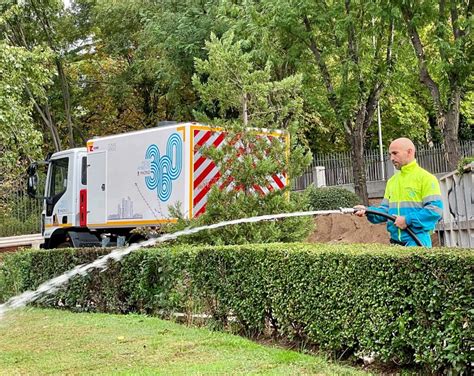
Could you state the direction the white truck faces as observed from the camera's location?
facing away from the viewer and to the left of the viewer

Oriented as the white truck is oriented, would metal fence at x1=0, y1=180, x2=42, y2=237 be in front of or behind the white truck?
in front

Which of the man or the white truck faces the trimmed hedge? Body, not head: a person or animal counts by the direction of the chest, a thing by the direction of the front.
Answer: the man

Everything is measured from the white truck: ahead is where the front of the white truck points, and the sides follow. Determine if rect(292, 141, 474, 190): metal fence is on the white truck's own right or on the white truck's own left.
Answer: on the white truck's own right

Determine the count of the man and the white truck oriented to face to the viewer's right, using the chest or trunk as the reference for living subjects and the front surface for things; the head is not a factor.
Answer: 0

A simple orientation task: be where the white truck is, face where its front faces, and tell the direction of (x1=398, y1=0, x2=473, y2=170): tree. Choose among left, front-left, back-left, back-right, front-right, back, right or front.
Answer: back-right

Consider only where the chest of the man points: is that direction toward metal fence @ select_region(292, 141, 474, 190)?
no

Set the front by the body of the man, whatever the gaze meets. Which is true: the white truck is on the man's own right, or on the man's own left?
on the man's own right

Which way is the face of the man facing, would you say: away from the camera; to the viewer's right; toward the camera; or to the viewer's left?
to the viewer's left

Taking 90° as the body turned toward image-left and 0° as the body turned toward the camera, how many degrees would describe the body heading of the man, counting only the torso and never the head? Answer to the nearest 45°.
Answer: approximately 45°

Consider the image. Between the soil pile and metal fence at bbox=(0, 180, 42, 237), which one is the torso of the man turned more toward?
the metal fence

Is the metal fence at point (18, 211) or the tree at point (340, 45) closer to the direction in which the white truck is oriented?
the metal fence
